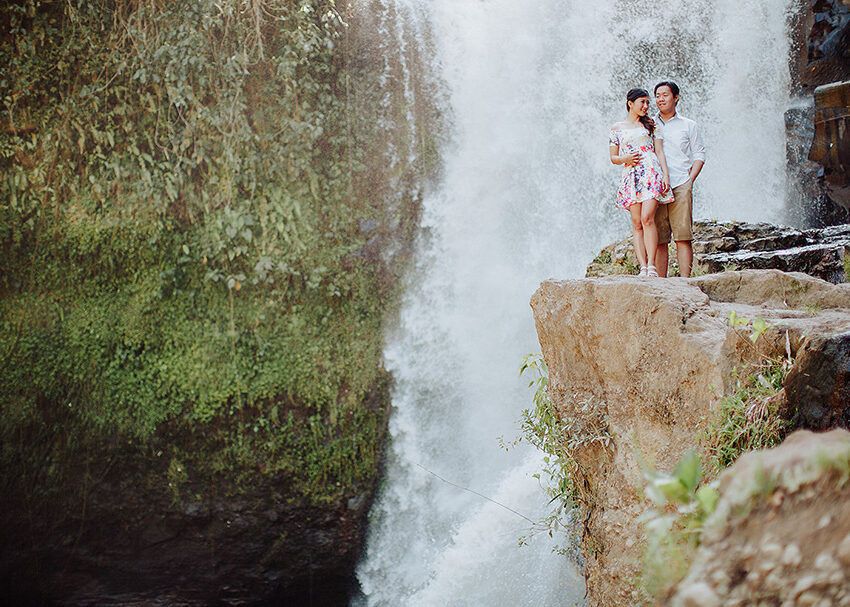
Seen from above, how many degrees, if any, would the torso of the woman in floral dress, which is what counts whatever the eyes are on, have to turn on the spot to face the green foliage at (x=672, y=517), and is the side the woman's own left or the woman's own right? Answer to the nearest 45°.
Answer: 0° — they already face it

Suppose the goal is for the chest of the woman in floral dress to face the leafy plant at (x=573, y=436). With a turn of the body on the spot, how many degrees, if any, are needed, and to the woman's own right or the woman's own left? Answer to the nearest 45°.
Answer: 0° — they already face it

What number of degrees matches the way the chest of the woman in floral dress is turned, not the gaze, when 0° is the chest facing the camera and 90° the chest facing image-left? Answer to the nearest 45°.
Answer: approximately 0°

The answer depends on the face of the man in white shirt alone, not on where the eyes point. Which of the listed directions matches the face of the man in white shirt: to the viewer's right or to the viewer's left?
to the viewer's left
